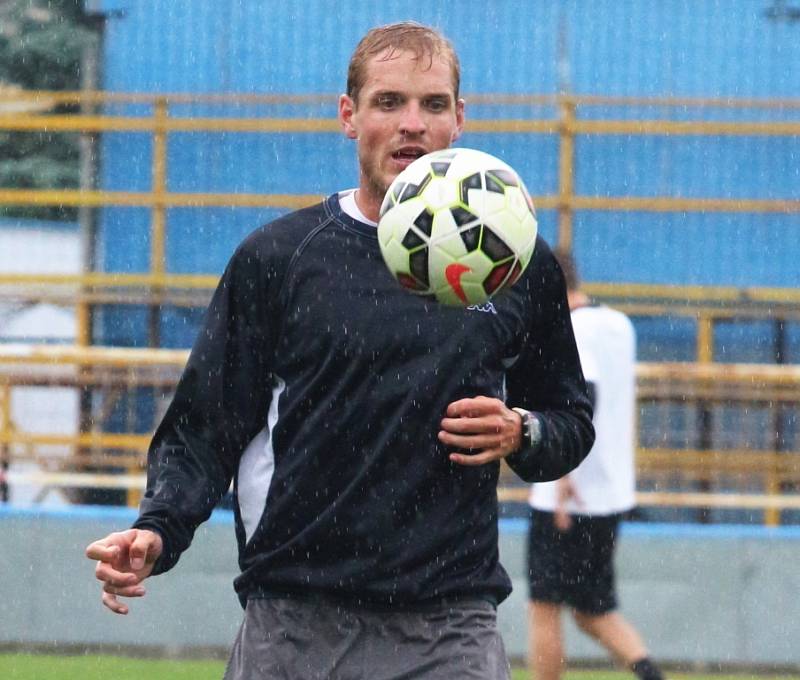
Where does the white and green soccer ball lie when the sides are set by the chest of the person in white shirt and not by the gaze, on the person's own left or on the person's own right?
on the person's own left

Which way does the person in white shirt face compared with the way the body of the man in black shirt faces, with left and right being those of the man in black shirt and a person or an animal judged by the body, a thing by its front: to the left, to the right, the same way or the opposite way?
to the right

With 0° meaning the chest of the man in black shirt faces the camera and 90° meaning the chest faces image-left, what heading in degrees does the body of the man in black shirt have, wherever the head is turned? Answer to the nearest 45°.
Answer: approximately 0°

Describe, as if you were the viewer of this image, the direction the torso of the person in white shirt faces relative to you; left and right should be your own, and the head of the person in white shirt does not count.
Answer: facing to the left of the viewer

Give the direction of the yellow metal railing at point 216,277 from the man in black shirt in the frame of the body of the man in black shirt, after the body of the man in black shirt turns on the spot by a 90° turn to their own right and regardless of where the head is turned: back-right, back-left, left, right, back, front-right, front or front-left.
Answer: right

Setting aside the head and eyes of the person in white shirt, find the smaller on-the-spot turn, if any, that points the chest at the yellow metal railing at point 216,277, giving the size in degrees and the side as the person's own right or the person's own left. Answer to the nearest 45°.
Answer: approximately 45° to the person's own right

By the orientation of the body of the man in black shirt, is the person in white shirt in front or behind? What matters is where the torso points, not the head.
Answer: behind

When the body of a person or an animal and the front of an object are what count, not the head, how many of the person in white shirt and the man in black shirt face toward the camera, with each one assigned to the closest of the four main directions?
1

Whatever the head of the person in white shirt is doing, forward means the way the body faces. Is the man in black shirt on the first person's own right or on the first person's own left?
on the first person's own left
